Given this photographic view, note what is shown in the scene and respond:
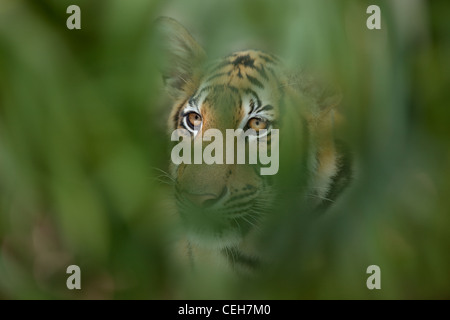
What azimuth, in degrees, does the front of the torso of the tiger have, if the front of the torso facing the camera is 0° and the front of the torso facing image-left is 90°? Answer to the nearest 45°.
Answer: approximately 45°
